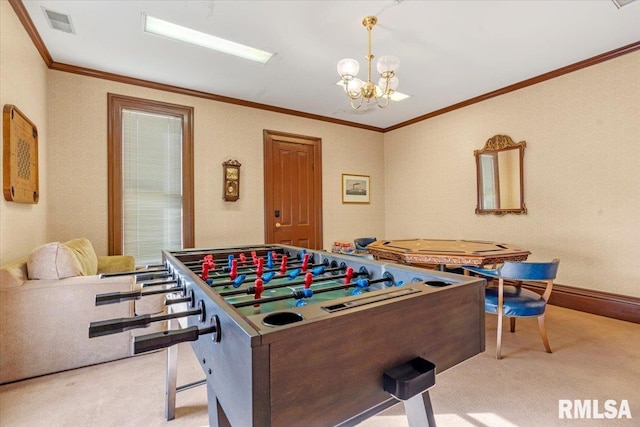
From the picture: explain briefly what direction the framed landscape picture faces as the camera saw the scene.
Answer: facing the viewer and to the right of the viewer

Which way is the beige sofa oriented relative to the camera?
to the viewer's right

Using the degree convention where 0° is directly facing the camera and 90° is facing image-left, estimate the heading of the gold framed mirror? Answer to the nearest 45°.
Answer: approximately 45°

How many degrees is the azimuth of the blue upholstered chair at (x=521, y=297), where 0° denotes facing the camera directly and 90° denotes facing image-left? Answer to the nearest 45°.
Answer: approximately 135°

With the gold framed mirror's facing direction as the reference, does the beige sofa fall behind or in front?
in front

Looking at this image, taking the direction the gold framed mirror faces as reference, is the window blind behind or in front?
in front

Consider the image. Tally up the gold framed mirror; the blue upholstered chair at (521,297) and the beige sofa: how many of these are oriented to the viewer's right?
1

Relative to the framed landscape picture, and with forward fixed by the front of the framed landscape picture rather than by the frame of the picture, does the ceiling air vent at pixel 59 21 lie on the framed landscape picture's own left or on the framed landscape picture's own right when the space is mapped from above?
on the framed landscape picture's own right
